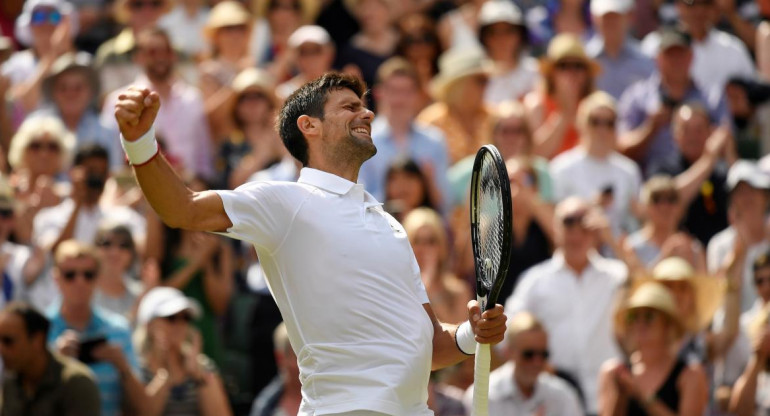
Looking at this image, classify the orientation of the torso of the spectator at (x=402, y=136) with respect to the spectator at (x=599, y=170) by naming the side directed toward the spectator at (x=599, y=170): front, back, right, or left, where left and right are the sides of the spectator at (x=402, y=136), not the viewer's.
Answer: left

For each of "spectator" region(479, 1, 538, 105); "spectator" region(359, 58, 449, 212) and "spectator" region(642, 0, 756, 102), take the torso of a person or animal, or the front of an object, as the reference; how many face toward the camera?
3

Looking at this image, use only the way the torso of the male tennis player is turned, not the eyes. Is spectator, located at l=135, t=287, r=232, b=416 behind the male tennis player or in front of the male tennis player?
behind

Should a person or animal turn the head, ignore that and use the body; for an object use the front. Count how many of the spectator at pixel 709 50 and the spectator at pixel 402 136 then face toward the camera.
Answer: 2

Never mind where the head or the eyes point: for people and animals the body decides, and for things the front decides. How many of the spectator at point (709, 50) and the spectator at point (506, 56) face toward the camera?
2

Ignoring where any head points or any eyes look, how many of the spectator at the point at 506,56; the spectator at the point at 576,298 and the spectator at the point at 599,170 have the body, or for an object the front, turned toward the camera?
3
